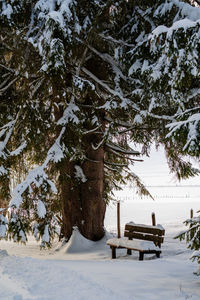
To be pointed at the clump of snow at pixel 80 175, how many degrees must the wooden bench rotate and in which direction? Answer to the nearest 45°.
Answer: approximately 90° to its right

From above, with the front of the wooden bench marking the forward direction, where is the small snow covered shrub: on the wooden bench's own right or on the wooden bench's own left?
on the wooden bench's own left

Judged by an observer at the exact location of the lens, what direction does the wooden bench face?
facing the viewer and to the left of the viewer
